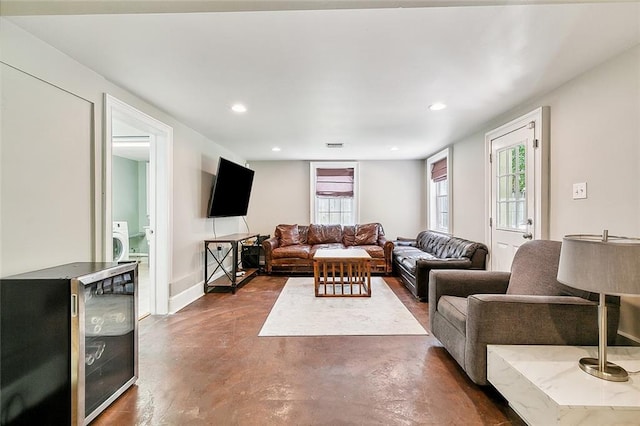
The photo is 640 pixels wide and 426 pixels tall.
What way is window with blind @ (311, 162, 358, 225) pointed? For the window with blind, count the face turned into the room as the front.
toward the camera

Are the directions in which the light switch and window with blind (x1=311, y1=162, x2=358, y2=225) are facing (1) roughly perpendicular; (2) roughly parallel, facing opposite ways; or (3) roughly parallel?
roughly perpendicular

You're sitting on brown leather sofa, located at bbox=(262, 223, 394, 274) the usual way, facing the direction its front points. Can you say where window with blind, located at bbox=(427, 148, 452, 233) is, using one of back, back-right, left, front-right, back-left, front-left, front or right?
left

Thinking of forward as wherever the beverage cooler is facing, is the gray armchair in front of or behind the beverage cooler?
in front

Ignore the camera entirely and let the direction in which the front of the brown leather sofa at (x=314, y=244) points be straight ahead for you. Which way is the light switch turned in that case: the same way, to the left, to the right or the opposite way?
to the right

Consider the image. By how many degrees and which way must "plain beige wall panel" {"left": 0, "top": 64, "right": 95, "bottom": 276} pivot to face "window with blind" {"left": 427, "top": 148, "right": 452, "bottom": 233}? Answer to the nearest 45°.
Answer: approximately 45° to its left

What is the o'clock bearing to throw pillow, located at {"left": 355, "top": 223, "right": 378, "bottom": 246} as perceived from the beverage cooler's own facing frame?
The throw pillow is roughly at 10 o'clock from the beverage cooler.

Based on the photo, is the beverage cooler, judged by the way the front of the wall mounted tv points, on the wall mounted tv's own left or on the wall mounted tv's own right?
on the wall mounted tv's own right

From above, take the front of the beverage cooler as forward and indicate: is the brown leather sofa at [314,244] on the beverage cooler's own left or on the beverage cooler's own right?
on the beverage cooler's own left

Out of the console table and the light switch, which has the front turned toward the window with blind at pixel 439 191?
the console table

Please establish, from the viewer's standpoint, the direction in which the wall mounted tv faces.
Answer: facing the viewer and to the right of the viewer

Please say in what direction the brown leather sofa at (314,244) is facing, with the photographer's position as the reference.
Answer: facing the viewer

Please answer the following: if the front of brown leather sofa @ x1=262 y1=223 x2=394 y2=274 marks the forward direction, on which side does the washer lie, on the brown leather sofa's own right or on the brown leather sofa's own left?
on the brown leather sofa's own right

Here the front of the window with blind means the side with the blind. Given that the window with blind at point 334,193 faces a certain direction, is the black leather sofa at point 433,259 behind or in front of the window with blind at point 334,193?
in front

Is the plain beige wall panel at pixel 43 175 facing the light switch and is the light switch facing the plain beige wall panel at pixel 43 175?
yes

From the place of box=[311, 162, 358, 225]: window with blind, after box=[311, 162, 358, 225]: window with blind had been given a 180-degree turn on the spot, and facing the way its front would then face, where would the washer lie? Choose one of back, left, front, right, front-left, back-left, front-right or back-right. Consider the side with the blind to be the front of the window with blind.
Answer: left

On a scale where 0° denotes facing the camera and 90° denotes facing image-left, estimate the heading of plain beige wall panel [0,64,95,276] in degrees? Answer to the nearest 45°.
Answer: approximately 315°

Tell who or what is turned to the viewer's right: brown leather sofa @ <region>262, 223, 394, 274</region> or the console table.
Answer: the console table

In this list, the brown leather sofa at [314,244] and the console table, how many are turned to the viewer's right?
1
